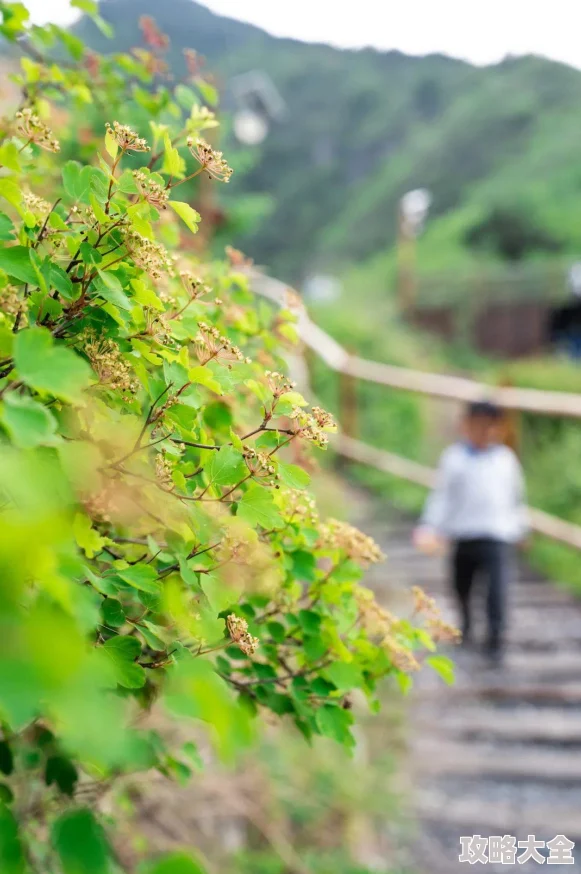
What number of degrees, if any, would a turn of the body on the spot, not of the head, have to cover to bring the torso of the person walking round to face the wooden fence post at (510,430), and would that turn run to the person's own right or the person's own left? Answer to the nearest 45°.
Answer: approximately 180°

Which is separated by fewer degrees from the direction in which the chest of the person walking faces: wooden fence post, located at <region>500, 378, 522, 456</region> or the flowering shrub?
the flowering shrub

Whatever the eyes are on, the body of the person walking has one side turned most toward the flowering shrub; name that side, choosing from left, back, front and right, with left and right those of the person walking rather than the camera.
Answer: front

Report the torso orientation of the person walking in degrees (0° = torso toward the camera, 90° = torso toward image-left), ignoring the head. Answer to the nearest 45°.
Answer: approximately 0°

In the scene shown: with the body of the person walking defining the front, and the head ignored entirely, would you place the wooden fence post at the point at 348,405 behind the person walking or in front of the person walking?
behind
